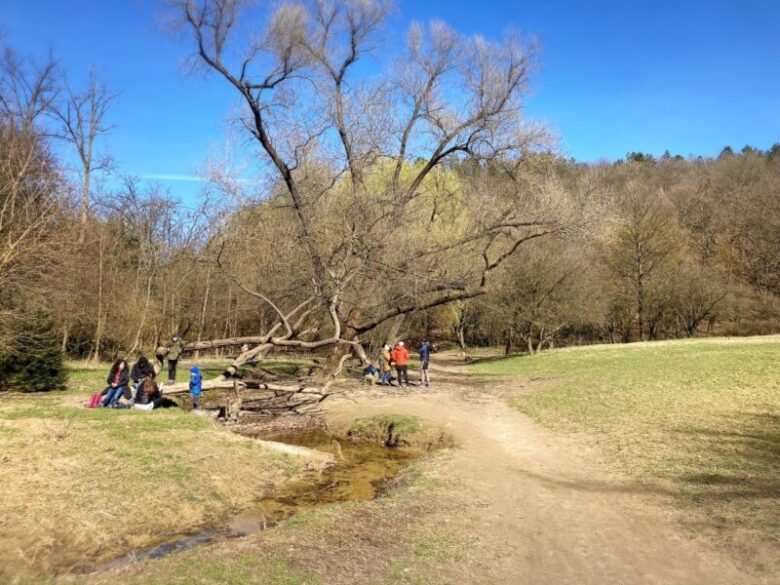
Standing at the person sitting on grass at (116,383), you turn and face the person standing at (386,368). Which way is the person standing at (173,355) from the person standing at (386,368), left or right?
left

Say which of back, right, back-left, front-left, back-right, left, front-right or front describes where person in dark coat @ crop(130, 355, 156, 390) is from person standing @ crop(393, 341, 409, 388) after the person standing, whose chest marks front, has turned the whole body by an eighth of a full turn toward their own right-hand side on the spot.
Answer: back

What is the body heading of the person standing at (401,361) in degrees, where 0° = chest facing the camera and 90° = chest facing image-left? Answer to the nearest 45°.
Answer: approximately 180°

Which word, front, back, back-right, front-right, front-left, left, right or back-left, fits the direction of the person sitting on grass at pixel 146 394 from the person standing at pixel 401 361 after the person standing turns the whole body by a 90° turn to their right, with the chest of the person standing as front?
back-right

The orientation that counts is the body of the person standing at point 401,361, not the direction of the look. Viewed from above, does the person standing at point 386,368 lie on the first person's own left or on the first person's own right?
on the first person's own left

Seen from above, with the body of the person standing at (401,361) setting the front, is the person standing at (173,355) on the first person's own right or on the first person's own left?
on the first person's own left

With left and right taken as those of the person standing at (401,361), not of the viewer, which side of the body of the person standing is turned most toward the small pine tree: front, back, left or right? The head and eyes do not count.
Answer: left
